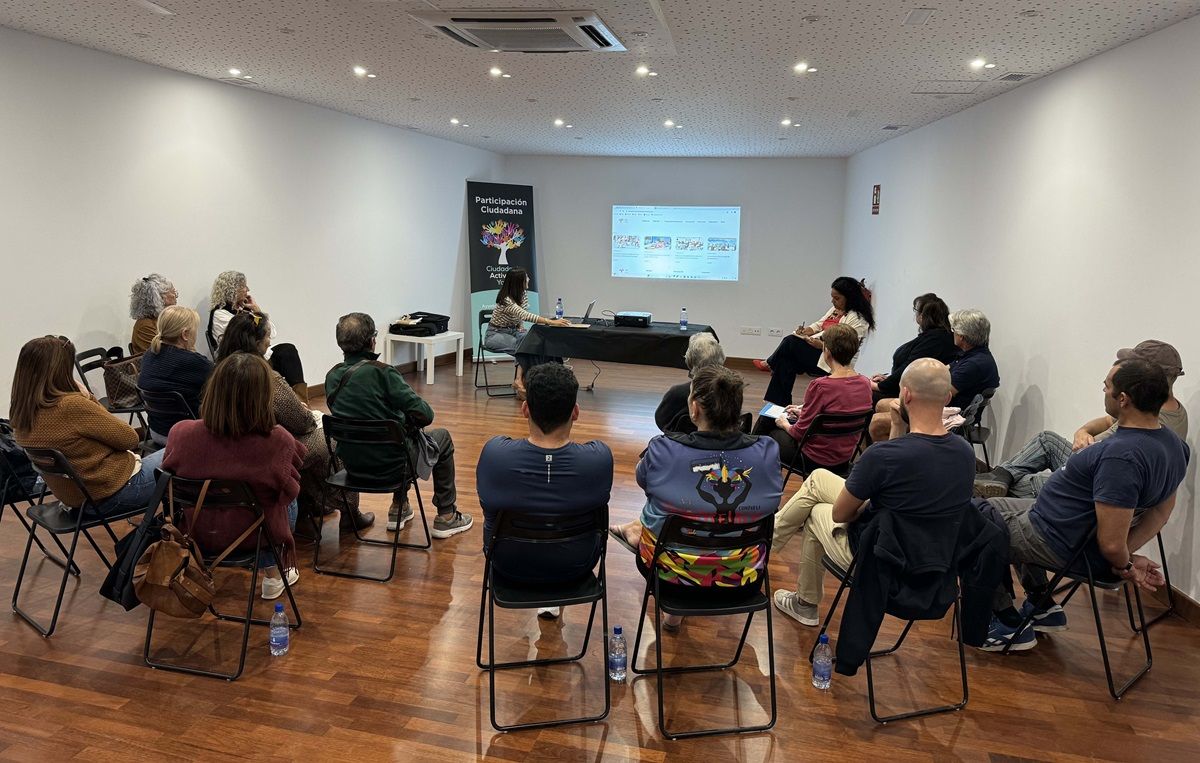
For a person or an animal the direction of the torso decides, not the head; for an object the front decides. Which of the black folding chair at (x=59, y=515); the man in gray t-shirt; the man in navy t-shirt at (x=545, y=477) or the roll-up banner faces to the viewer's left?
the man in gray t-shirt

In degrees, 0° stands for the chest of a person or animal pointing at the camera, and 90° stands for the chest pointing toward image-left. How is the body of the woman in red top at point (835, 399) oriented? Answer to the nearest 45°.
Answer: approximately 135°

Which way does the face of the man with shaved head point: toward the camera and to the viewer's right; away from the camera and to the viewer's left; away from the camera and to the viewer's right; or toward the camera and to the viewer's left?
away from the camera and to the viewer's left

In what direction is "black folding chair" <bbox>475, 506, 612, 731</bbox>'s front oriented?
away from the camera

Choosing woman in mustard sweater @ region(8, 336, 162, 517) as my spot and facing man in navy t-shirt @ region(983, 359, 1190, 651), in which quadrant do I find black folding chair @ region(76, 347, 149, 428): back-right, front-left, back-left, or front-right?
back-left

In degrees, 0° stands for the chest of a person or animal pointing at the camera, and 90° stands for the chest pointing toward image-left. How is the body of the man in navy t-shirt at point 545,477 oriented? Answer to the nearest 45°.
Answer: approximately 180°

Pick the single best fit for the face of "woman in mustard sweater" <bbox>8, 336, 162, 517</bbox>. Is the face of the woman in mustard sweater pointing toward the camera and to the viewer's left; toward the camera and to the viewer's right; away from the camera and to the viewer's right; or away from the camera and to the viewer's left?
away from the camera and to the viewer's right

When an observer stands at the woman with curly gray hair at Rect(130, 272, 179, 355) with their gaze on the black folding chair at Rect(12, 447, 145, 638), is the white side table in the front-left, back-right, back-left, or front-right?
back-left

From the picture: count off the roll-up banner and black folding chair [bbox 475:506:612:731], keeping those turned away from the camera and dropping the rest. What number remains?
1

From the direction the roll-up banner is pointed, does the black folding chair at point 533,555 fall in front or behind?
in front

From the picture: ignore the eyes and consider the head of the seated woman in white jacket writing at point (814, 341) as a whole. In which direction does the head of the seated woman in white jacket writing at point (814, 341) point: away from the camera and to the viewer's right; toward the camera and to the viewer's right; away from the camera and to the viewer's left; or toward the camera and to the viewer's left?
toward the camera and to the viewer's left

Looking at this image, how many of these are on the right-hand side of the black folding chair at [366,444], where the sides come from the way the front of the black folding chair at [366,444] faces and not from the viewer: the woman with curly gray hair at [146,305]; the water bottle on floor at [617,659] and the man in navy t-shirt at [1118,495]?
2

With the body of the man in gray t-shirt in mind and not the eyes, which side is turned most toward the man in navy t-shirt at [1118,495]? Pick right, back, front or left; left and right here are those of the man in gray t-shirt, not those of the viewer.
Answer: left

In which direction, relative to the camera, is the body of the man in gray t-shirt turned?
to the viewer's left

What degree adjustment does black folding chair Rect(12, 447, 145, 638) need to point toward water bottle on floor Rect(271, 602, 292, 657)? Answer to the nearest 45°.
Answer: approximately 90° to its right

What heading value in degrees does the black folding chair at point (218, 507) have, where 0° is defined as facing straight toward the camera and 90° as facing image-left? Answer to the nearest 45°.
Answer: approximately 225°
